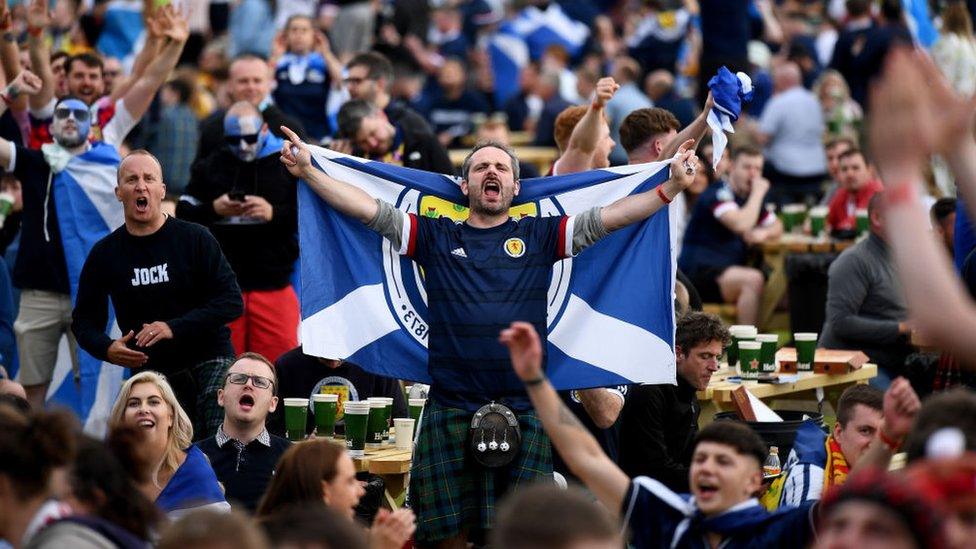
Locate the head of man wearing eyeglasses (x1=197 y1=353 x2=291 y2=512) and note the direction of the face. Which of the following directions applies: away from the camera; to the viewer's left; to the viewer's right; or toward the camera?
toward the camera

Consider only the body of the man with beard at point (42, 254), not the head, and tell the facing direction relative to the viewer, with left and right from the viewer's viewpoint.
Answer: facing the viewer

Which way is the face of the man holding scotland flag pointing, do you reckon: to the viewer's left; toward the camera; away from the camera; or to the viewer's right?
toward the camera

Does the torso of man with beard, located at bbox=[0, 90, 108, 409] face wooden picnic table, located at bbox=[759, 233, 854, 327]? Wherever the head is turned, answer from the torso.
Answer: no

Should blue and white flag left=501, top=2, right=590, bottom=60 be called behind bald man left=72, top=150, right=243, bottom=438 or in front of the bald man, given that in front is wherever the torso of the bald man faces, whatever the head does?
behind

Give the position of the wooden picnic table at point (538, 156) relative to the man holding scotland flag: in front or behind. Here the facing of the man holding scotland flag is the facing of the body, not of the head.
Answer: behind

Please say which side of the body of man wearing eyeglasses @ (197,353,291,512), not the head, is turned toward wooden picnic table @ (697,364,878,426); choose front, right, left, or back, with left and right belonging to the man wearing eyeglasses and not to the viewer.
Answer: left

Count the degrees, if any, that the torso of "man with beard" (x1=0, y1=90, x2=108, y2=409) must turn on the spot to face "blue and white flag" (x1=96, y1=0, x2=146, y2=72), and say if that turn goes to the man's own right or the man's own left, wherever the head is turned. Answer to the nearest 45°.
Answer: approximately 180°

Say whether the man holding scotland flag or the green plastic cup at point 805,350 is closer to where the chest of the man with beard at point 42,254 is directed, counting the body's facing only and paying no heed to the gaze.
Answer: the man holding scotland flag

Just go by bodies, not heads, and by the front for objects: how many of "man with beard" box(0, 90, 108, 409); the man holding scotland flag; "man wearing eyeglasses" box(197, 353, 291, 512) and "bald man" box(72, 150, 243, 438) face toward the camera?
4

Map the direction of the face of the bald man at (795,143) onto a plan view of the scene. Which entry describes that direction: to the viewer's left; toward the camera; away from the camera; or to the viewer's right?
away from the camera

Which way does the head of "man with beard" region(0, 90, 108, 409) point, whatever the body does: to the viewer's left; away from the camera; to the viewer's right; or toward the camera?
toward the camera

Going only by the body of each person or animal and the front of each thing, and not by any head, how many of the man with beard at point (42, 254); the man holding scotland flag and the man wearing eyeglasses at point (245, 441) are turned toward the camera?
3

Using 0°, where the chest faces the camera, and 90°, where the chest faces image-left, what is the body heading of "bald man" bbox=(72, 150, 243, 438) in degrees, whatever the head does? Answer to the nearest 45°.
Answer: approximately 0°

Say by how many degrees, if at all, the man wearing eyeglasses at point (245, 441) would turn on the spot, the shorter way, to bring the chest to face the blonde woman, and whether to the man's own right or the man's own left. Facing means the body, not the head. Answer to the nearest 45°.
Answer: approximately 45° to the man's own right

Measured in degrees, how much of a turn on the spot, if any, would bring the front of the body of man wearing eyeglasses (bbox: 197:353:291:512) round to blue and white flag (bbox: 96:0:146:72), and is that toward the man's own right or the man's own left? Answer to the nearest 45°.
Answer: approximately 180°
